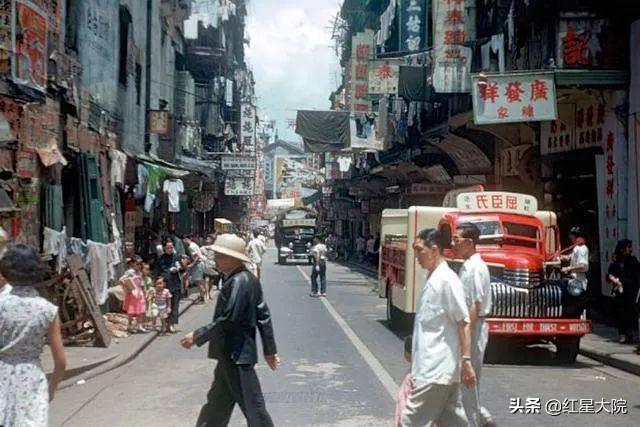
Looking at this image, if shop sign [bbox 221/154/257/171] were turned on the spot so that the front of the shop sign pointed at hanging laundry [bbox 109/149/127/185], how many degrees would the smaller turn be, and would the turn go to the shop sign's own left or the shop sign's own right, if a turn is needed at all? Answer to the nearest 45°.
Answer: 0° — it already faces it

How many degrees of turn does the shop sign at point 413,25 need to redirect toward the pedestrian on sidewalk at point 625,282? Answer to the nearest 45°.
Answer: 0° — it already faces them

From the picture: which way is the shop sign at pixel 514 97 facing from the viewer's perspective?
toward the camera

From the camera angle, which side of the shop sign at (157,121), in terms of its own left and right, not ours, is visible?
front

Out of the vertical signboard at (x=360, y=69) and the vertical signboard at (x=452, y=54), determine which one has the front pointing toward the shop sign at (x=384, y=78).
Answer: the vertical signboard at (x=360, y=69)

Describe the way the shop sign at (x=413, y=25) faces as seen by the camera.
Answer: facing the viewer

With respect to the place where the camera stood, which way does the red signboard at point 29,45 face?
facing the viewer and to the right of the viewer

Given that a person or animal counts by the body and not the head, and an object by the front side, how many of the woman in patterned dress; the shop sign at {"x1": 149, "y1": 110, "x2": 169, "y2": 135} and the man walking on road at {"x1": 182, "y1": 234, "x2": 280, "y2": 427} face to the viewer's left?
1
